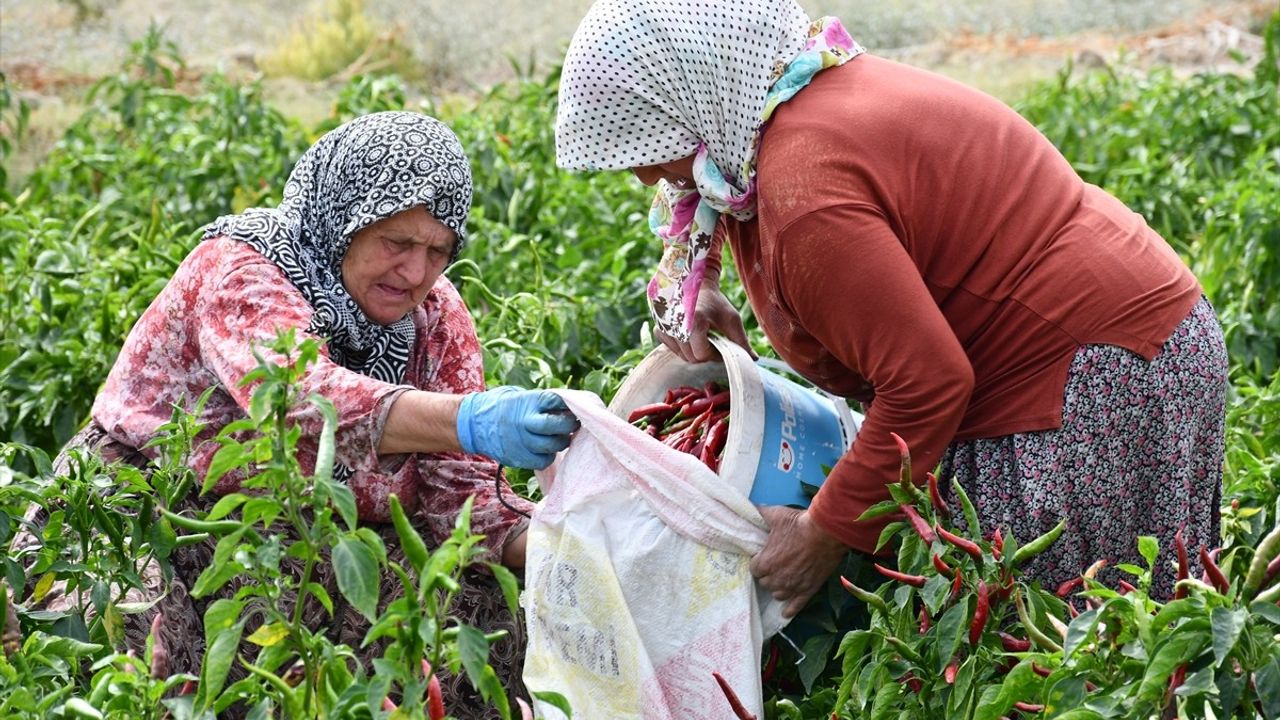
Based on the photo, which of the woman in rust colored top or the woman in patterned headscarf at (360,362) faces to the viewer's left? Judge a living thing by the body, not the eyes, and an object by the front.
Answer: the woman in rust colored top

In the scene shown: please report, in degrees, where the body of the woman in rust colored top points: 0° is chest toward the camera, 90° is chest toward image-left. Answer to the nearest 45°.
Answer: approximately 90°

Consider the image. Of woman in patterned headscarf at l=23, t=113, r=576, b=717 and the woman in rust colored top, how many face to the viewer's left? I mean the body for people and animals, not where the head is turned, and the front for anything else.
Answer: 1

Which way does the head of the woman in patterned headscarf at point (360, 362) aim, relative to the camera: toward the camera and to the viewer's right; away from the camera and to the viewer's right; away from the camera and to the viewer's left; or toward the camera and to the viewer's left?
toward the camera and to the viewer's right

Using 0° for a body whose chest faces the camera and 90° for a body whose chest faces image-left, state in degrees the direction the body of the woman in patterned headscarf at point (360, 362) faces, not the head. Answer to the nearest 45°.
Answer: approximately 315°

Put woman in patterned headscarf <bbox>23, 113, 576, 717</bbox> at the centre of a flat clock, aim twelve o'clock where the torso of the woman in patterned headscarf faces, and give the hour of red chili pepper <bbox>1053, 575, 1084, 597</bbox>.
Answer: The red chili pepper is roughly at 12 o'clock from the woman in patterned headscarf.

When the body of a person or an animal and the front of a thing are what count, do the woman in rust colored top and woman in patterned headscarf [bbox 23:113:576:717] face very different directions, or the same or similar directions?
very different directions

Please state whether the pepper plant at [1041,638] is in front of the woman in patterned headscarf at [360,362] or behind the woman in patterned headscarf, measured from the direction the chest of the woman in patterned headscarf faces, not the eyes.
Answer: in front

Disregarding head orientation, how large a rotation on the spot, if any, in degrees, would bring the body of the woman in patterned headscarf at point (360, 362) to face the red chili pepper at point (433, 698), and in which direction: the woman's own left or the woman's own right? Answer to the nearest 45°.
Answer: approximately 45° to the woman's own right

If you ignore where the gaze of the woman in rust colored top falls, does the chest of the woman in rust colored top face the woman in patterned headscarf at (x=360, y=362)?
yes

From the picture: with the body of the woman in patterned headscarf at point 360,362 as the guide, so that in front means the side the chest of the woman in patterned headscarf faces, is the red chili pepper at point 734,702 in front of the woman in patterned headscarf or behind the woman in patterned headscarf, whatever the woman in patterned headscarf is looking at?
in front
